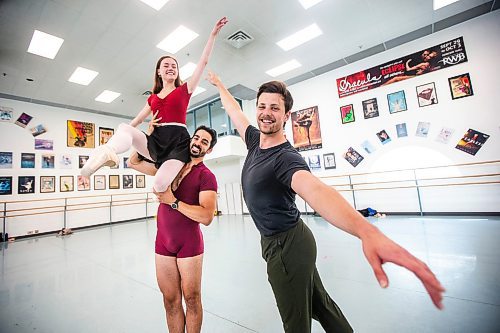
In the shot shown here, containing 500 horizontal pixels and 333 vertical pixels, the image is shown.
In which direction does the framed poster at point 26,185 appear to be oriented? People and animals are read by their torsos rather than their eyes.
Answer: toward the camera

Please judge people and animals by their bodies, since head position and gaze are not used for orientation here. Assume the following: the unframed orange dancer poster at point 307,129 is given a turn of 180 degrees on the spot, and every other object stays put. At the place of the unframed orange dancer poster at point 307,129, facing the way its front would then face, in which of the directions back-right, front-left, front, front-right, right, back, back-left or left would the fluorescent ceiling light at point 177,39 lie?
back

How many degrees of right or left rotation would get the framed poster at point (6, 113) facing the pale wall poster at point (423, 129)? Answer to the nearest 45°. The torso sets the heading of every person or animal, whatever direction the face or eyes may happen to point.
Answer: approximately 45° to its left

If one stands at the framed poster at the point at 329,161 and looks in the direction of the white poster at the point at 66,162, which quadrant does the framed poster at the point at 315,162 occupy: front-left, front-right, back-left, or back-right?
front-right

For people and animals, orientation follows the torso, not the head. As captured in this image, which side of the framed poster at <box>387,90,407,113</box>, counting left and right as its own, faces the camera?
front

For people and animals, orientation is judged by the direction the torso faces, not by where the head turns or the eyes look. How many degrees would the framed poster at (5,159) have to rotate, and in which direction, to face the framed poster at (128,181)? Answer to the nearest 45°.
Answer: approximately 90° to its left

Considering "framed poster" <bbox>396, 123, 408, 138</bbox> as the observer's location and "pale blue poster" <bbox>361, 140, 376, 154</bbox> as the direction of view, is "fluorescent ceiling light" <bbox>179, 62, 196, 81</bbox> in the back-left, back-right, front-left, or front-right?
front-left

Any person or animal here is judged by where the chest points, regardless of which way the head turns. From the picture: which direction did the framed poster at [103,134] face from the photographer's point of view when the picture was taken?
facing the viewer and to the right of the viewer

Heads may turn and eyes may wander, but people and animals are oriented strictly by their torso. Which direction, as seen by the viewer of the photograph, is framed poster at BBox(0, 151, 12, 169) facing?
facing the viewer

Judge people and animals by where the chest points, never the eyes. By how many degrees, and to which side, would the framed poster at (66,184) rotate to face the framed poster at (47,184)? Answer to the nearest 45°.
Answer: approximately 90° to its right

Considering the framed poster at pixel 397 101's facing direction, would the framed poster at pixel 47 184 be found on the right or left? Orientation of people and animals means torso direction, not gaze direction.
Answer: on its right

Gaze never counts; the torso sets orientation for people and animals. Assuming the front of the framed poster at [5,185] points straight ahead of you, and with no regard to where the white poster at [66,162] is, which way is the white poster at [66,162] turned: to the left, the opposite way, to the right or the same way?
the same way

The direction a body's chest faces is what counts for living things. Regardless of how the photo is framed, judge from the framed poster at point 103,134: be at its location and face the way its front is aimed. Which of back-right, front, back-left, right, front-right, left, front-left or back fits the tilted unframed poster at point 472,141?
front

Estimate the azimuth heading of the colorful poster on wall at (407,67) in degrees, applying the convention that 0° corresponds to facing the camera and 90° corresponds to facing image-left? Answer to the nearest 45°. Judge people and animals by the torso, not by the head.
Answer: approximately 45°
